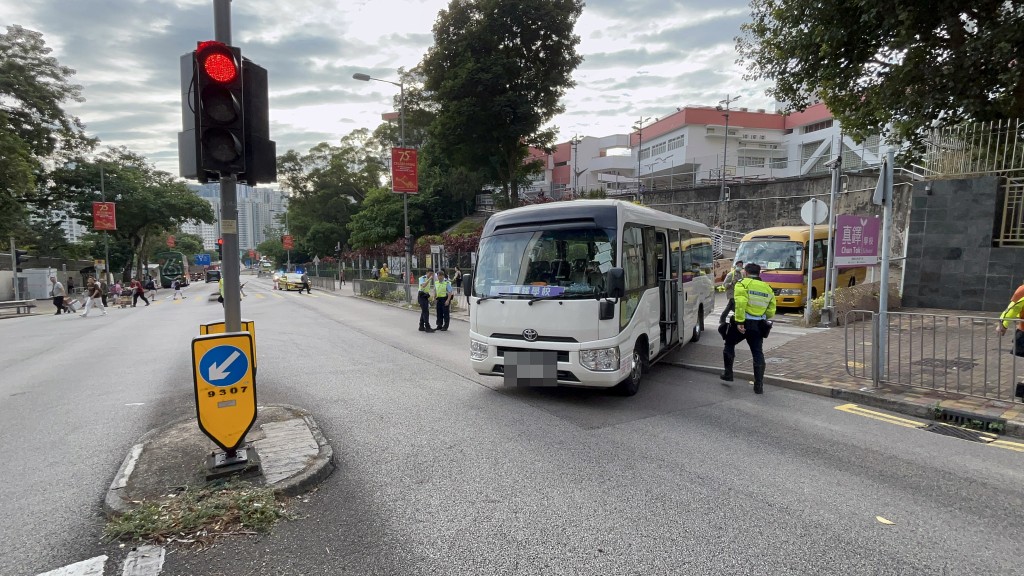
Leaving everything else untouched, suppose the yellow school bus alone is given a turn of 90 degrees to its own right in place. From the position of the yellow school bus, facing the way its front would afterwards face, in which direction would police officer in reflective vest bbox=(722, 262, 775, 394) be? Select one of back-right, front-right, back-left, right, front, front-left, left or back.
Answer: back-left

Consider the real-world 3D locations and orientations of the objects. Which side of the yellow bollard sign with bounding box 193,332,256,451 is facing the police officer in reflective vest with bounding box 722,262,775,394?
left

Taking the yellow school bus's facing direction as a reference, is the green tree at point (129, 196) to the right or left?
on its right

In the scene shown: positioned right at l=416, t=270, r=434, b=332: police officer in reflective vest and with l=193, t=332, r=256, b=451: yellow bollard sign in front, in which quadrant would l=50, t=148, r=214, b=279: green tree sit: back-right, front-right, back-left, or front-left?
back-right

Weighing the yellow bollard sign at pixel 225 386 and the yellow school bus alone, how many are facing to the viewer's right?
0

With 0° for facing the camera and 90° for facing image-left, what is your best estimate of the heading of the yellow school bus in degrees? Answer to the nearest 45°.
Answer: approximately 45°

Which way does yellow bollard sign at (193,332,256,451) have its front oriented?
toward the camera
